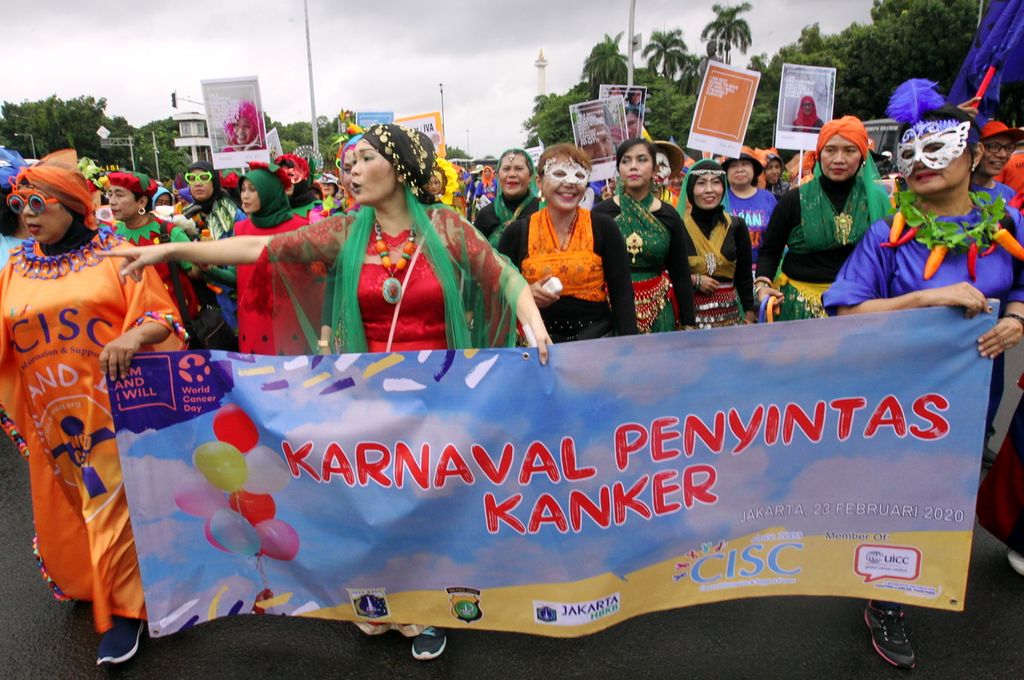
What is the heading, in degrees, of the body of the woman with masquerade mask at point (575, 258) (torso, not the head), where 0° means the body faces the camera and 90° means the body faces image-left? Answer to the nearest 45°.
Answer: approximately 0°

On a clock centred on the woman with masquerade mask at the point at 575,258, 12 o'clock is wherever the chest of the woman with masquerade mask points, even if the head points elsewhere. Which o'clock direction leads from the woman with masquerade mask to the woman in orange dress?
The woman in orange dress is roughly at 2 o'clock from the woman with masquerade mask.

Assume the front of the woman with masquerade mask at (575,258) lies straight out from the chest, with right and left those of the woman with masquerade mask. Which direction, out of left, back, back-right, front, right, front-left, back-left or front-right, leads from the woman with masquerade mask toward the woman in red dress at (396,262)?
front-right

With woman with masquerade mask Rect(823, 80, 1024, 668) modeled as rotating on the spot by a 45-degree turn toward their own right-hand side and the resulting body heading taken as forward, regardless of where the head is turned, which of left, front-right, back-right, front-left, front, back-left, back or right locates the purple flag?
back-right

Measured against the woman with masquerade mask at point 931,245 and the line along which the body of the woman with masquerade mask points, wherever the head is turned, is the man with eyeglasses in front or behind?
behind

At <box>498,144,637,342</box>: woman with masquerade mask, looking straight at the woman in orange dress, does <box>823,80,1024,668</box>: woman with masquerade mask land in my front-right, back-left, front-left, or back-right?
back-left

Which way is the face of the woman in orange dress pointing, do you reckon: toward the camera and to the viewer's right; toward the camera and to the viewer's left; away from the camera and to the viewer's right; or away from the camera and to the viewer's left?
toward the camera and to the viewer's left

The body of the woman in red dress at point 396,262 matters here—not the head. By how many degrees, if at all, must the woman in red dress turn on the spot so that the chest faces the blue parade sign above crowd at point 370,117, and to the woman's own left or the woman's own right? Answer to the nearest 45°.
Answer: approximately 180°

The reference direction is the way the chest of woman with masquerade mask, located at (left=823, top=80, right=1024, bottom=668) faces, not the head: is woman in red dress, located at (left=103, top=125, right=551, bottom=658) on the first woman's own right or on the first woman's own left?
on the first woman's own right
